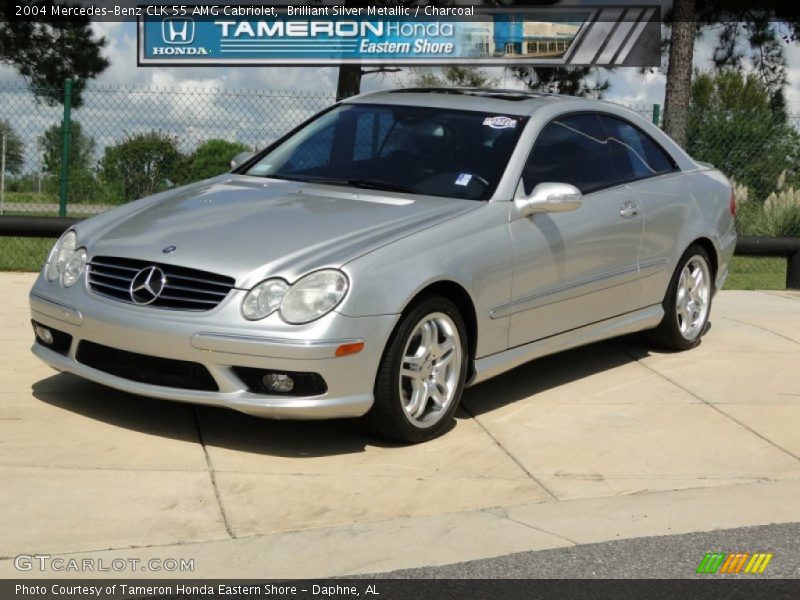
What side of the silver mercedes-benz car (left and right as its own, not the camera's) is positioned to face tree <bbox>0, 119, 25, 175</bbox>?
right

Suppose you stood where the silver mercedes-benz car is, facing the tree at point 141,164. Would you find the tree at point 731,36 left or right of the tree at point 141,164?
right

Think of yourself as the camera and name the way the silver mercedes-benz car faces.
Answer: facing the viewer and to the left of the viewer

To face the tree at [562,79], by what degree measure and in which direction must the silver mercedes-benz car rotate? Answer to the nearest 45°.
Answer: approximately 135° to its right

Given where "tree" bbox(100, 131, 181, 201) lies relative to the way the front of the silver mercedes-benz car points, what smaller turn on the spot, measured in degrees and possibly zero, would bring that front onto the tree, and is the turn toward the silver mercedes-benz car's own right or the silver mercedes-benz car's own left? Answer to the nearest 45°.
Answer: approximately 135° to the silver mercedes-benz car's own right

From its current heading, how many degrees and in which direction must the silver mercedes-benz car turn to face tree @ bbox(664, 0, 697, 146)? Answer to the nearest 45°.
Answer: approximately 135° to its right

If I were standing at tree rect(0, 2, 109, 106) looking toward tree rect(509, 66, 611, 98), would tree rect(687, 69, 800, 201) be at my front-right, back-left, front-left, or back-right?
front-right

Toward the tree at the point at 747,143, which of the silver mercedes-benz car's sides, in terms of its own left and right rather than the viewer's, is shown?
back
